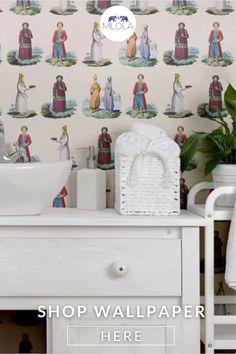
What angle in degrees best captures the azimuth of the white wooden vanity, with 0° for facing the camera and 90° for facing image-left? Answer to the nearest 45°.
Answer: approximately 0°
